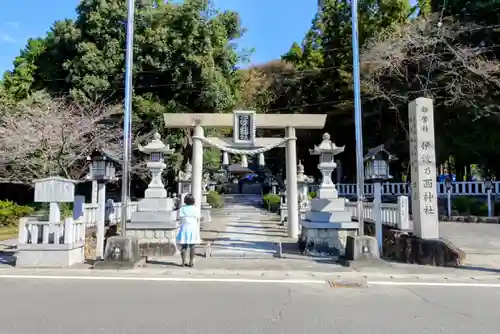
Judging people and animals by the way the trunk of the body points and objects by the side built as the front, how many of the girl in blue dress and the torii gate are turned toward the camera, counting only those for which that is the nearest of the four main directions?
1

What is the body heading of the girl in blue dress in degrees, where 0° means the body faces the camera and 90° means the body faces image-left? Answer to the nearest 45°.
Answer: approximately 180°

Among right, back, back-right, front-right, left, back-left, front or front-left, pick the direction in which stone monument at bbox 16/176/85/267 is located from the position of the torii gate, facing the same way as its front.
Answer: front-right

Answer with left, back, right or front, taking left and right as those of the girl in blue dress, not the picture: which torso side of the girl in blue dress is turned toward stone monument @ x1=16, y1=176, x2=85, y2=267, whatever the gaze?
left

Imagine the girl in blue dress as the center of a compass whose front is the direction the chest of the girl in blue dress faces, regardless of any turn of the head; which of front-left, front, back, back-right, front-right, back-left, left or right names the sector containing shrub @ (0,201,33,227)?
front-left

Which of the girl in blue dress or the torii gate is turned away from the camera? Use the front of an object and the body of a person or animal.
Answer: the girl in blue dress

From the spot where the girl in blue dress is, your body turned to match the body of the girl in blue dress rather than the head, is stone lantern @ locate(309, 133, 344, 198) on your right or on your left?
on your right

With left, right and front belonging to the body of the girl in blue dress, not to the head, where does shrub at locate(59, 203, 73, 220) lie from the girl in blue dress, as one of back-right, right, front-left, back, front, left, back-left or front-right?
front-left

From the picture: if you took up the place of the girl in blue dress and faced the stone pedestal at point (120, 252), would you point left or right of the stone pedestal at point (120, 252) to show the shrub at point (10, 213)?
right

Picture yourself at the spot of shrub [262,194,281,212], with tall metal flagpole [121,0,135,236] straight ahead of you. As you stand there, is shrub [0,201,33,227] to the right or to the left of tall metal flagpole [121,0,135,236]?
right

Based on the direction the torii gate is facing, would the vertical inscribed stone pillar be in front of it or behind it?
in front

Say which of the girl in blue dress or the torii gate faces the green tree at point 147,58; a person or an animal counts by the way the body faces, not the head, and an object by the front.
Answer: the girl in blue dress

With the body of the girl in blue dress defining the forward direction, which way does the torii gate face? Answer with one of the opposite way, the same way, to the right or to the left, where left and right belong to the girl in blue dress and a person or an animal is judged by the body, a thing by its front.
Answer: the opposite way

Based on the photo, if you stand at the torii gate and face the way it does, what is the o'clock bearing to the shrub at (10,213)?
The shrub is roughly at 4 o'clock from the torii gate.

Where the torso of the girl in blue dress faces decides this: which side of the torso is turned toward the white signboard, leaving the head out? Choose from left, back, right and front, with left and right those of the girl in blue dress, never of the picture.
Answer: left

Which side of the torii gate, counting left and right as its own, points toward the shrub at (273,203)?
back

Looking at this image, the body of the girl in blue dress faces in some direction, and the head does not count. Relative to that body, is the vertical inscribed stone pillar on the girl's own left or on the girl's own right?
on the girl's own right

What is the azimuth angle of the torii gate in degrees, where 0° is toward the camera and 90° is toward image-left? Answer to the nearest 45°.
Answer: approximately 0°
